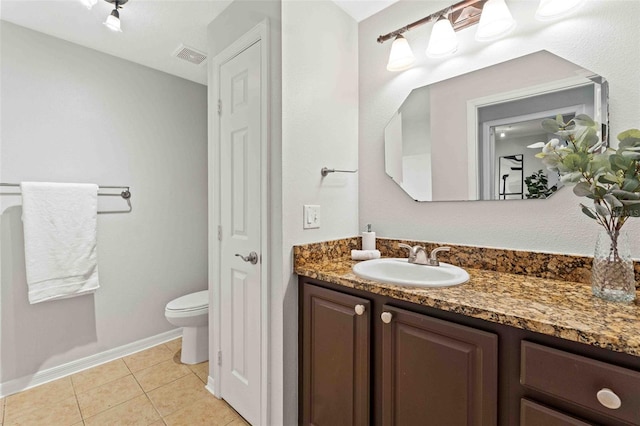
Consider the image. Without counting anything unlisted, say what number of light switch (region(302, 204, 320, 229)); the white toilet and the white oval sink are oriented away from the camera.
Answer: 0

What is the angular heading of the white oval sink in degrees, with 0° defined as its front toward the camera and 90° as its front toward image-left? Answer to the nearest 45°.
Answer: approximately 0°

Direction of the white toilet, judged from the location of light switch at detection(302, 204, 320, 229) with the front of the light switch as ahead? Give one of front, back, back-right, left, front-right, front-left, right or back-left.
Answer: back

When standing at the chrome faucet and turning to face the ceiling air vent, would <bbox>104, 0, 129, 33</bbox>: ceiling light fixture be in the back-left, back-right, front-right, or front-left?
front-left

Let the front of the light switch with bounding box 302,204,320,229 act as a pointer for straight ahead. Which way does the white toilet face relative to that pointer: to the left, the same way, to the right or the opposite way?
to the right

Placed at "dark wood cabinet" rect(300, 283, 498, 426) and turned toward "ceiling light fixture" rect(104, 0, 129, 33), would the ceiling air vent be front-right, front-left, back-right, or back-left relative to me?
front-right

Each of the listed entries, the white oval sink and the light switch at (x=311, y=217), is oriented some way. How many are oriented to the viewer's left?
0

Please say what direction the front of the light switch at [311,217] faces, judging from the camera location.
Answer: facing the viewer and to the right of the viewer
